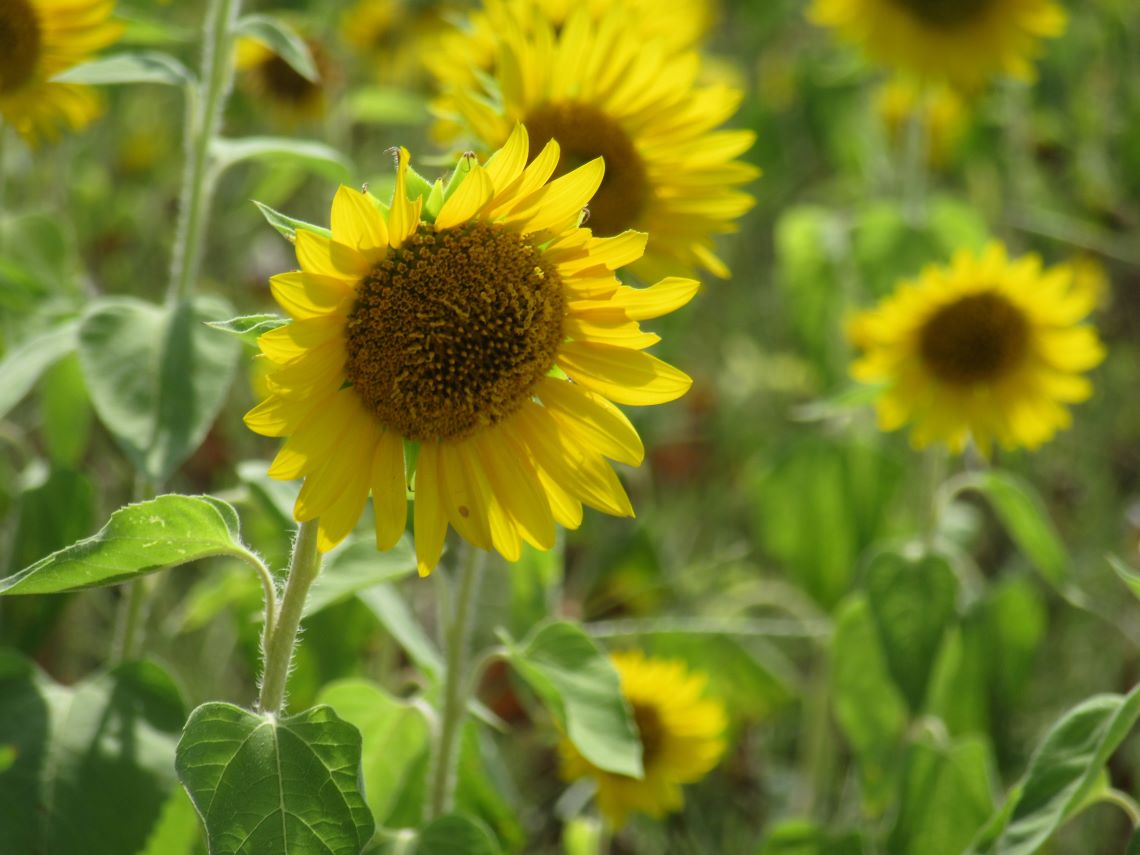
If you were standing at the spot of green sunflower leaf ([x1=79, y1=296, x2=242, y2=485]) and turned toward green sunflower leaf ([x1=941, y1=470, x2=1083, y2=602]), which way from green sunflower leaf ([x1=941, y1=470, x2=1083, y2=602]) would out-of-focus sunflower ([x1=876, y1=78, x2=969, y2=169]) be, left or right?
left

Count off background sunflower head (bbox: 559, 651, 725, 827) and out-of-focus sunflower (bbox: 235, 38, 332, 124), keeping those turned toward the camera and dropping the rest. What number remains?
2

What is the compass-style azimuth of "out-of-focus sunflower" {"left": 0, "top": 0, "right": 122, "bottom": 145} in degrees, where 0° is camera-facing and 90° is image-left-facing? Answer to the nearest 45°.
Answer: approximately 0°
